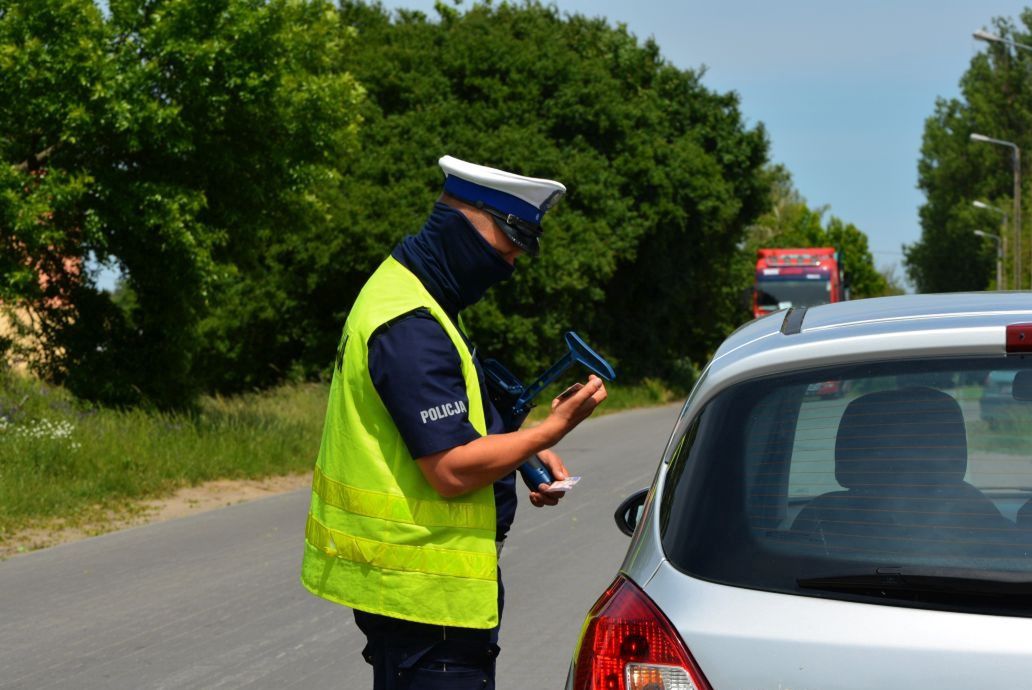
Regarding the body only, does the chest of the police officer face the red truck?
no

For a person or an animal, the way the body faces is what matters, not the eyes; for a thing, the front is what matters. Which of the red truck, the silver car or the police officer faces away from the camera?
the silver car

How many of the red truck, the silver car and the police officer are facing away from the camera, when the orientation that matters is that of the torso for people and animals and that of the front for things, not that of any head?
1

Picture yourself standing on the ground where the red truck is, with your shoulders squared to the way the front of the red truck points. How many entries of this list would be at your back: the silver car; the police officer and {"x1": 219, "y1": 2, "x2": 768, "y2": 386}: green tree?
0

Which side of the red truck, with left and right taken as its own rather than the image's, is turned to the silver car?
front

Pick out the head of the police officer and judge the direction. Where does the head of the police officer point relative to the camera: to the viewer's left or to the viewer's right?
to the viewer's right

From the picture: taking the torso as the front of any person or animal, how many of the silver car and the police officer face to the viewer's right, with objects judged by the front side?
1

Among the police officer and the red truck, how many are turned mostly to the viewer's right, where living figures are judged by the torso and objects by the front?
1

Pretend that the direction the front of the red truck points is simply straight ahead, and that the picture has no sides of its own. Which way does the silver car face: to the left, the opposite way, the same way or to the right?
the opposite way

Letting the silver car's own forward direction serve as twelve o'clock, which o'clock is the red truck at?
The red truck is roughly at 12 o'clock from the silver car.

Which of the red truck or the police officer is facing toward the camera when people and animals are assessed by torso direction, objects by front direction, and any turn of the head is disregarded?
the red truck

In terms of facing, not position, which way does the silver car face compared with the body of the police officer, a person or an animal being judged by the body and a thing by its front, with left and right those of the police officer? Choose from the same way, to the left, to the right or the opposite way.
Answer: to the left

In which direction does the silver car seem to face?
away from the camera

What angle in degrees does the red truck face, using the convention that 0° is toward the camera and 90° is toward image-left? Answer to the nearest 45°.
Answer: approximately 0°

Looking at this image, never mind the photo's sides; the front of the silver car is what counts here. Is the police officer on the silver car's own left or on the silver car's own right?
on the silver car's own left

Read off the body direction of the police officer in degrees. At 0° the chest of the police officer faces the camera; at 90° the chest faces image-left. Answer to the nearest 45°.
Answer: approximately 270°

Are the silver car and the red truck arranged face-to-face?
yes
